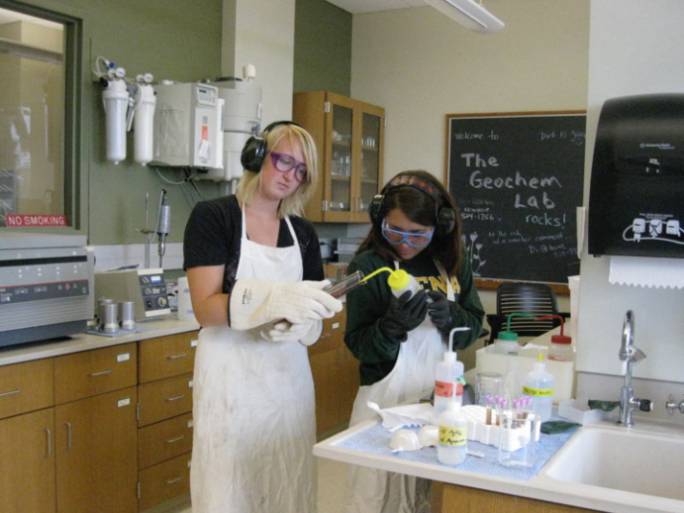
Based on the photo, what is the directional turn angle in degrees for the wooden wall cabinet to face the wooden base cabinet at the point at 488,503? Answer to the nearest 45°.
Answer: approximately 45° to its right

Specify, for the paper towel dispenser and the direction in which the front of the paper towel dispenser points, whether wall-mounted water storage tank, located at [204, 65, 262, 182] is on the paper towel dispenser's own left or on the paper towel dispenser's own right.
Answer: on the paper towel dispenser's own right

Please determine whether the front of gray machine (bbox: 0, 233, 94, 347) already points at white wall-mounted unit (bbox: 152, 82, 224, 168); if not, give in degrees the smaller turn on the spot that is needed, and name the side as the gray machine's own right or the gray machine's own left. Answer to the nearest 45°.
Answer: approximately 90° to the gray machine's own left

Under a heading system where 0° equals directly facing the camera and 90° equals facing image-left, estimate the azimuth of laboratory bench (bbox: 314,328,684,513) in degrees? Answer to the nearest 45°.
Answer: approximately 45°

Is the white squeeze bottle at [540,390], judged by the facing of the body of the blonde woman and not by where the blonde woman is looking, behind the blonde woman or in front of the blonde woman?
in front

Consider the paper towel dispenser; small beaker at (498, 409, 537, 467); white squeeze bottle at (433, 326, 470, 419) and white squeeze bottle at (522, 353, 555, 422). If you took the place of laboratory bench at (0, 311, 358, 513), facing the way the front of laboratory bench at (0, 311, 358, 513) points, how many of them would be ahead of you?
4

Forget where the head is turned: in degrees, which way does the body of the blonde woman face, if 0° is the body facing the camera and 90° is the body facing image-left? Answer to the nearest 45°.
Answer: approximately 315°

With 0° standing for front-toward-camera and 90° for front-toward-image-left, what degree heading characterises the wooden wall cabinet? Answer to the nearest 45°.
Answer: approximately 315°

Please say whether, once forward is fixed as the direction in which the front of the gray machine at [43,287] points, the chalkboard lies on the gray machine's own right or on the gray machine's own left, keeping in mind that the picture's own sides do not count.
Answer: on the gray machine's own left

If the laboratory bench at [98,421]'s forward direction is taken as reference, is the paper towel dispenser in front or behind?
in front

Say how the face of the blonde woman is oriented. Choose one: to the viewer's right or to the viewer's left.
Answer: to the viewer's right

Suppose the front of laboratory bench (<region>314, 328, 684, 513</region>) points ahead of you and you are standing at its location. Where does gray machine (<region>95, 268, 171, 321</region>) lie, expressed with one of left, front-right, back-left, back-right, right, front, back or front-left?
right
